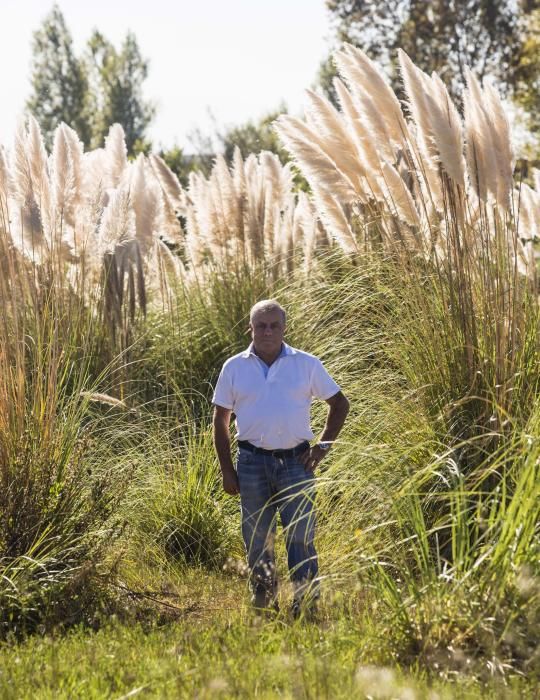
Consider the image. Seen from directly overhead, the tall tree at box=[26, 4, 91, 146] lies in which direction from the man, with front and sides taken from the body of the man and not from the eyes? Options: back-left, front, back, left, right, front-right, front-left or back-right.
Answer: back

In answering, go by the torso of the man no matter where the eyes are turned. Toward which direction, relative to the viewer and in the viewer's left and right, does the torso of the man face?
facing the viewer

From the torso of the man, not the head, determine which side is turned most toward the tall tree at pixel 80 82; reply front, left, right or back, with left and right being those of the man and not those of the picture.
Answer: back

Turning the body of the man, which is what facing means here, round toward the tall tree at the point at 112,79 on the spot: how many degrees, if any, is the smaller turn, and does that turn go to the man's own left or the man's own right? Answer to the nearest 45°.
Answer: approximately 180°
